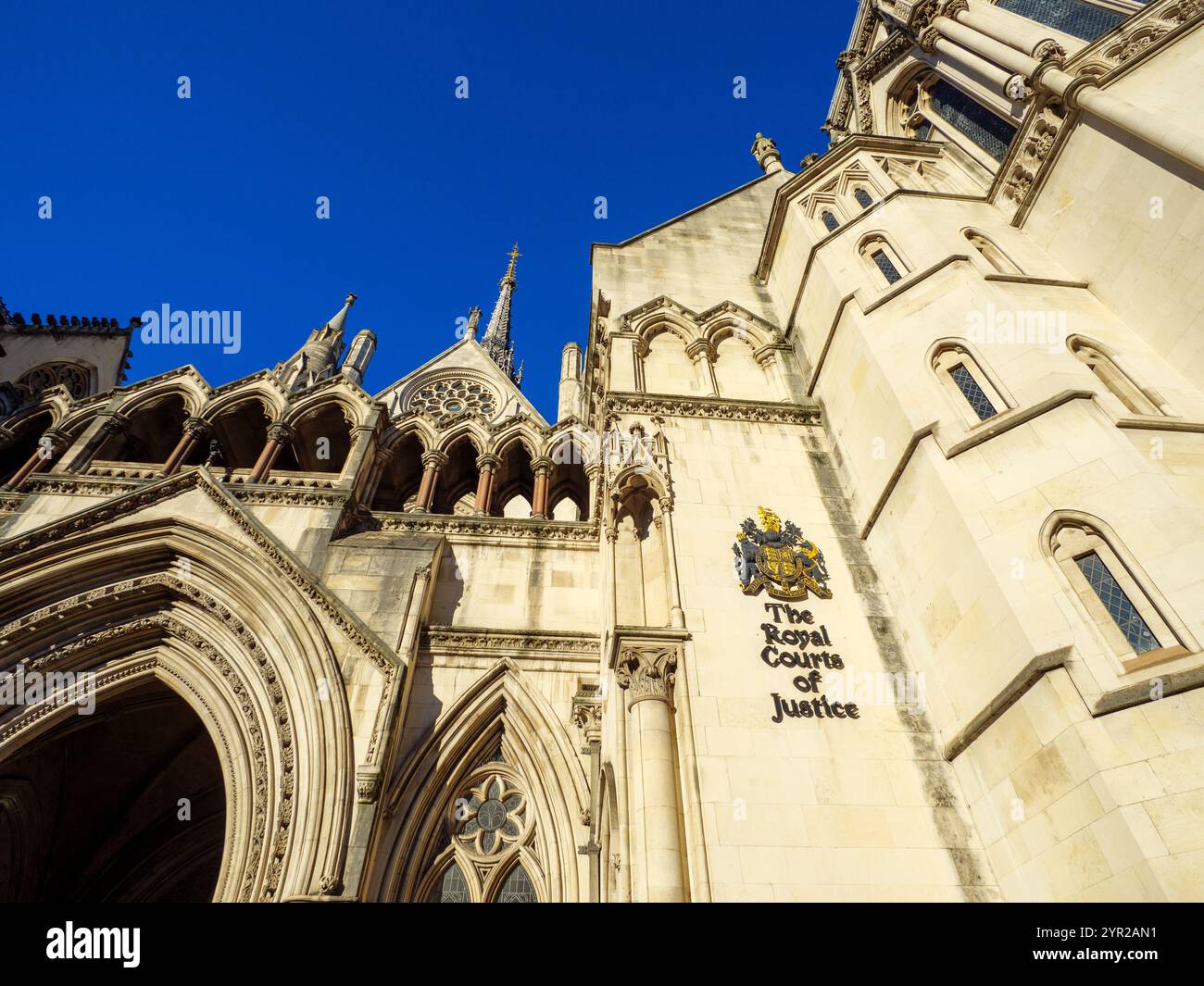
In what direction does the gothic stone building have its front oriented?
toward the camera
